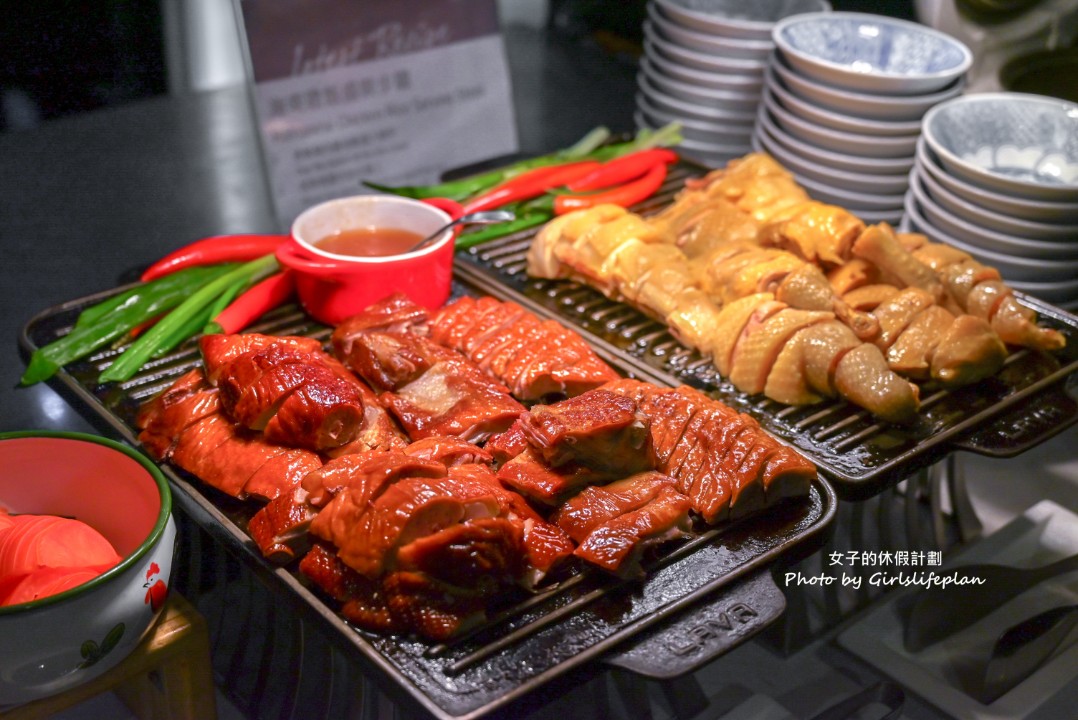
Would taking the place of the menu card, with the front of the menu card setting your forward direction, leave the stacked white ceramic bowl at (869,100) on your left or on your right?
on your left

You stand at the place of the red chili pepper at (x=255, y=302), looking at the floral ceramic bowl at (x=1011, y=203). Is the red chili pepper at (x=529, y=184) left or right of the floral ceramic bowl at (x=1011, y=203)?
left

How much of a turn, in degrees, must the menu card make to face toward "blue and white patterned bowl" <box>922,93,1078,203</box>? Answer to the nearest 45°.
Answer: approximately 90° to its left

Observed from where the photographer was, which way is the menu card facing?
facing the viewer

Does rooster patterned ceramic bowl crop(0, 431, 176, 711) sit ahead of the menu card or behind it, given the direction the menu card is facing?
ahead

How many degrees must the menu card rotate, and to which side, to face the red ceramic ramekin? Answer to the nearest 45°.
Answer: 0° — it already faces it

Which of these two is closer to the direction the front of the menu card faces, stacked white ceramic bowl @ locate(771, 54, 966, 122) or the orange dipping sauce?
the orange dipping sauce

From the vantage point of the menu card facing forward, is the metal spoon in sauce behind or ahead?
ahead

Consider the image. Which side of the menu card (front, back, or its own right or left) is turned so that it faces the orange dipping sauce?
front

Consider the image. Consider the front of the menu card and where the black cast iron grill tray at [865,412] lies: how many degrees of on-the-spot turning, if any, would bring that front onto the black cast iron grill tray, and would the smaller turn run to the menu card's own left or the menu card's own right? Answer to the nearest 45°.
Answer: approximately 45° to the menu card's own left

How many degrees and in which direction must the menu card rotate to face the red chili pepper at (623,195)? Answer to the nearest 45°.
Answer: approximately 45° to its left

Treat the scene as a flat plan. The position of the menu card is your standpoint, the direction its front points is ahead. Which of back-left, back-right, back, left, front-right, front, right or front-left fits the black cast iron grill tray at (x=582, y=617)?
front

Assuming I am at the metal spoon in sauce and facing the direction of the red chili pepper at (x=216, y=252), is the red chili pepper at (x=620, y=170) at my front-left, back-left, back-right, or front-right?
back-right
